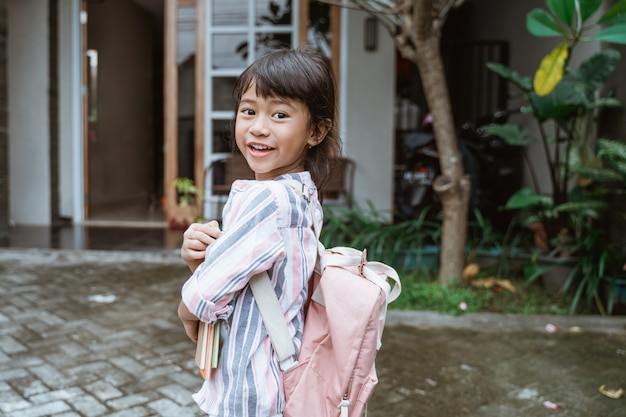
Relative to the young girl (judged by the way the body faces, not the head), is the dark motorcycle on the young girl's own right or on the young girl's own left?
on the young girl's own right

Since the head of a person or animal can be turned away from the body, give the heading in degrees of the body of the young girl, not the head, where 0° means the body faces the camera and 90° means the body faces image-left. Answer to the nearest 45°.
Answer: approximately 90°

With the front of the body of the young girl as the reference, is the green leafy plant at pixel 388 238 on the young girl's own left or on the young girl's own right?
on the young girl's own right

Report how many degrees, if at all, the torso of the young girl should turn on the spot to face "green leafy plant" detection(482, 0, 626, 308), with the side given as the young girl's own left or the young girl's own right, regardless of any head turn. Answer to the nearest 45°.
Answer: approximately 135° to the young girl's own right

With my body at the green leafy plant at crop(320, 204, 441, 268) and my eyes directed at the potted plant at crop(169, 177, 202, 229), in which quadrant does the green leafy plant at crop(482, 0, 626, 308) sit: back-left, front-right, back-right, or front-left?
back-right
